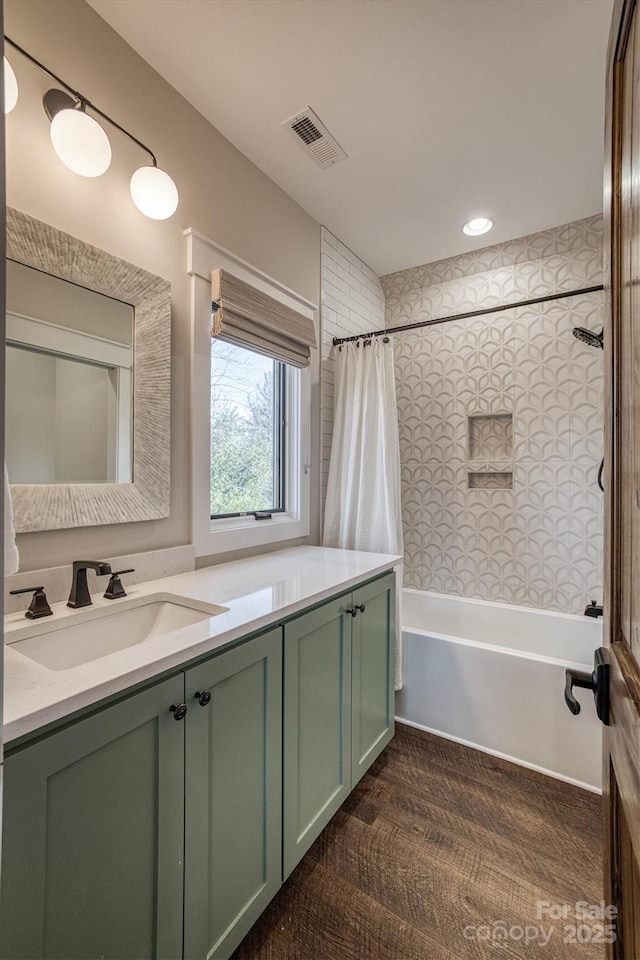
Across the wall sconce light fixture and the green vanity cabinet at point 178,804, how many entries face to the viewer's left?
0

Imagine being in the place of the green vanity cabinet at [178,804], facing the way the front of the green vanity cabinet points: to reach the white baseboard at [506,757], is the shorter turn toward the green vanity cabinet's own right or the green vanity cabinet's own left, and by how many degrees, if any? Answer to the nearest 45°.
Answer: approximately 90° to the green vanity cabinet's own left

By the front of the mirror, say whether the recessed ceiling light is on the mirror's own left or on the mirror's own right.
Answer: on the mirror's own left

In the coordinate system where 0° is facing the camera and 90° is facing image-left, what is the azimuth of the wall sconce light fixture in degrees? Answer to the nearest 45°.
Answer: approximately 315°

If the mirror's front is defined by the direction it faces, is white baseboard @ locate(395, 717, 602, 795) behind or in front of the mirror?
in front

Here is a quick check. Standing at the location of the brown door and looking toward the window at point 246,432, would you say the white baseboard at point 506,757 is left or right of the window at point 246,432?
right

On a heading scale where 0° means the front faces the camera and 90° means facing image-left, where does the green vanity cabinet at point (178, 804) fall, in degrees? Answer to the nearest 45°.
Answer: approximately 315°
